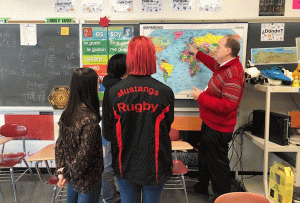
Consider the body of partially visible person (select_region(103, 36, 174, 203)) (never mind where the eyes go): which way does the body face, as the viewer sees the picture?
away from the camera

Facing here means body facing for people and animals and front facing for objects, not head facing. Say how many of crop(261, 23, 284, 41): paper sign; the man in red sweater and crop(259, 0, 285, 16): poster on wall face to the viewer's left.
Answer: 1

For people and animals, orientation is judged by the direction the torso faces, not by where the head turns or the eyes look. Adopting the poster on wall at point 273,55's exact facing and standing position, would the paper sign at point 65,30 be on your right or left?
on your right

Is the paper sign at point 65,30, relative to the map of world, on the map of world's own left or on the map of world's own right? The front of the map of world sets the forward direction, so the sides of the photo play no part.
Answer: on the map of world's own right

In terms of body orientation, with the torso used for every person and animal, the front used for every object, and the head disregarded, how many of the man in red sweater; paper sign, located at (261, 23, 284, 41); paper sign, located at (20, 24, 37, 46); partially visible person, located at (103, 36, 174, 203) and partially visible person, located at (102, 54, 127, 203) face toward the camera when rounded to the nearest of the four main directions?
2

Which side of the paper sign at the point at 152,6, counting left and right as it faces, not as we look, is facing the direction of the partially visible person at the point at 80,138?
front

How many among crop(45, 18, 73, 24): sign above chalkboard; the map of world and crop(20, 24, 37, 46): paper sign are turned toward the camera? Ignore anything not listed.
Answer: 3

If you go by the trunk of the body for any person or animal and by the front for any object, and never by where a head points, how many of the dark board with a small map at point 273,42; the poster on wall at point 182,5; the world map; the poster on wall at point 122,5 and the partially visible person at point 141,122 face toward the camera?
4

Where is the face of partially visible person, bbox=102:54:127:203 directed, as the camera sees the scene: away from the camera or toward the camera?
away from the camera

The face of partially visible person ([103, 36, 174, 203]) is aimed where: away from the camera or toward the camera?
away from the camera

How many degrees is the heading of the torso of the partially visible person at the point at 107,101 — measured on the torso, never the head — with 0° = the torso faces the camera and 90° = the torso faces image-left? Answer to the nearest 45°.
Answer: approximately 225°
